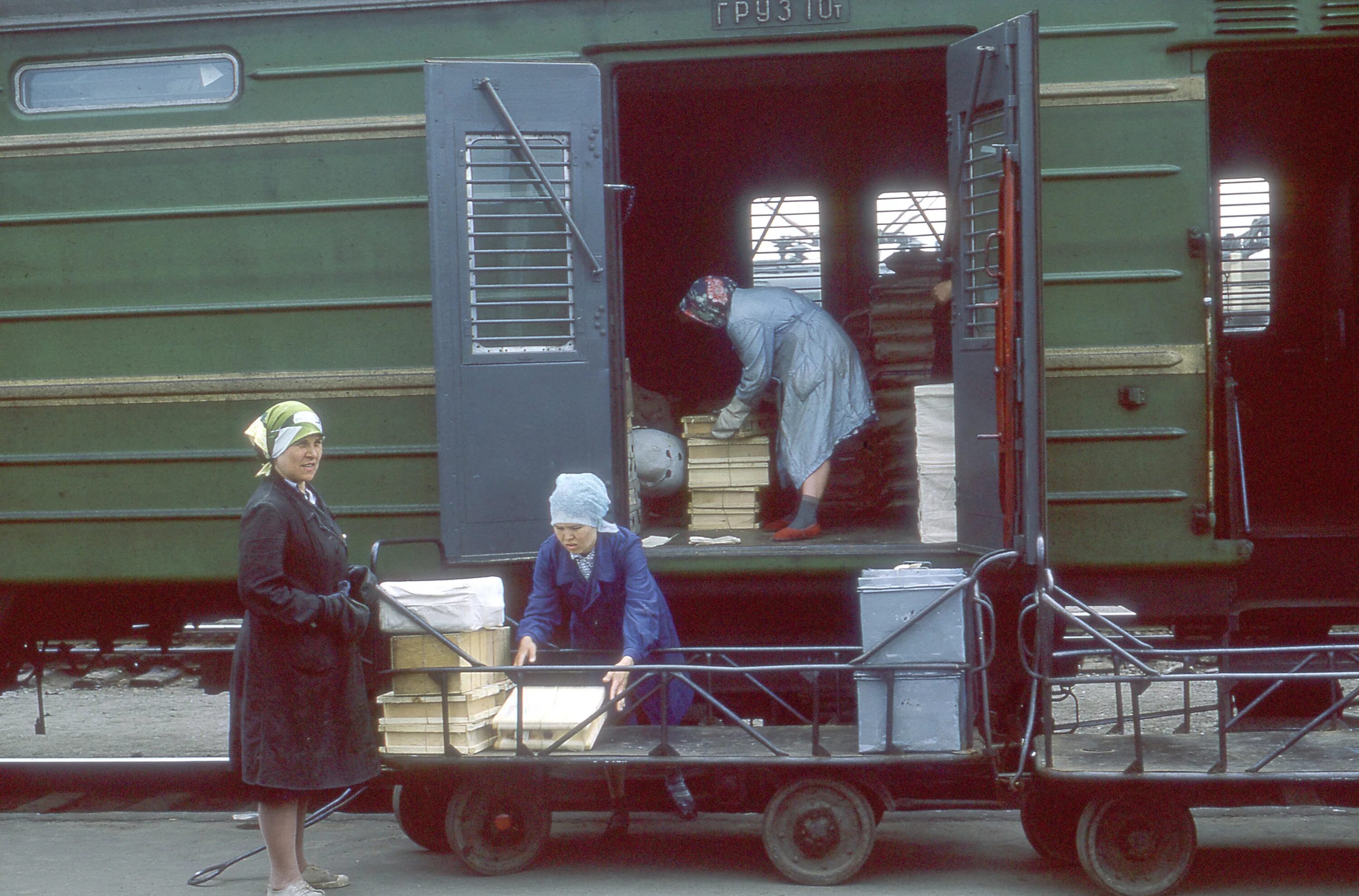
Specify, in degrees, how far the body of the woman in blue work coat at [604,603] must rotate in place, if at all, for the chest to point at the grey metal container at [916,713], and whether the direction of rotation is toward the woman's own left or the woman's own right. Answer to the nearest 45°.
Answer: approximately 90° to the woman's own left

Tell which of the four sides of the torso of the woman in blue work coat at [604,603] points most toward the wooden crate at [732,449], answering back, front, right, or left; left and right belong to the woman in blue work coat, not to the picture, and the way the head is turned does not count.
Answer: back

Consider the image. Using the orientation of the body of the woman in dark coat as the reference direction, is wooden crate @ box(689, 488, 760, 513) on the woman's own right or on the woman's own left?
on the woman's own left

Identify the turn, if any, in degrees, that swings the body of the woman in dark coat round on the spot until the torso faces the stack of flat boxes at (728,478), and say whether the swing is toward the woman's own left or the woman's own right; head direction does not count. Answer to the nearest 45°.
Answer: approximately 90° to the woman's own left

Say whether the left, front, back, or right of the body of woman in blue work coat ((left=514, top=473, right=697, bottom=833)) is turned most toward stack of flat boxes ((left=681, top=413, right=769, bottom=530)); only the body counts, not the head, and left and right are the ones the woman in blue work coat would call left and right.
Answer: back

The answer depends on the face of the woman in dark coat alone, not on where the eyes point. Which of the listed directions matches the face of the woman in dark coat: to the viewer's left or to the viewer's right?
to the viewer's right

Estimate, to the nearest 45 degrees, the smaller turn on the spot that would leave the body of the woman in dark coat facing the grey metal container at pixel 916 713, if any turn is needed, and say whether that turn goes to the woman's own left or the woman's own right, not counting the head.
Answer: approximately 45° to the woman's own left

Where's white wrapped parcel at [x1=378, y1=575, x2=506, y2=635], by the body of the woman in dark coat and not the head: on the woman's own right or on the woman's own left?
on the woman's own left

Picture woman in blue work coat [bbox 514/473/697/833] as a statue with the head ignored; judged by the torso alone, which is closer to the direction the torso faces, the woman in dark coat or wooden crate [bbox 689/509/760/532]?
the woman in dark coat

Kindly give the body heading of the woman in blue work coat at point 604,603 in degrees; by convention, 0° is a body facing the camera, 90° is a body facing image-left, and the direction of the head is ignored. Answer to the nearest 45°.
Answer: approximately 45°
